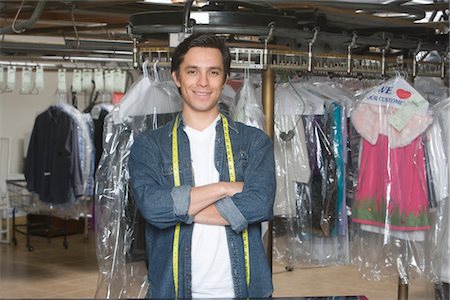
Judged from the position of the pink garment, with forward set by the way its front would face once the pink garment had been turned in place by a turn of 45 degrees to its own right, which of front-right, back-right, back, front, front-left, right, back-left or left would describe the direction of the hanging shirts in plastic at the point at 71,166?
right

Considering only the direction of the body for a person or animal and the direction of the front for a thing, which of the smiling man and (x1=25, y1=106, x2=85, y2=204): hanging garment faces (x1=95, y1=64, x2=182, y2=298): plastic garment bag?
the hanging garment

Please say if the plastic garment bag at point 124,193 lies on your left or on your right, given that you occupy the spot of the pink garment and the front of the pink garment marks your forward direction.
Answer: on your right

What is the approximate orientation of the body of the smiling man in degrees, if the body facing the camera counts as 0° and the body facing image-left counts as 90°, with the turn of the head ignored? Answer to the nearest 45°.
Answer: approximately 0°

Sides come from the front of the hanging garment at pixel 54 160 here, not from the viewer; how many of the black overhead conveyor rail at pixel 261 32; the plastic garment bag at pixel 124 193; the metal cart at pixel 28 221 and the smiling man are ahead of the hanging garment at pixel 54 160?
3

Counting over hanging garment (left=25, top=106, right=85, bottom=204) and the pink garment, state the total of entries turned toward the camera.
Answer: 2
